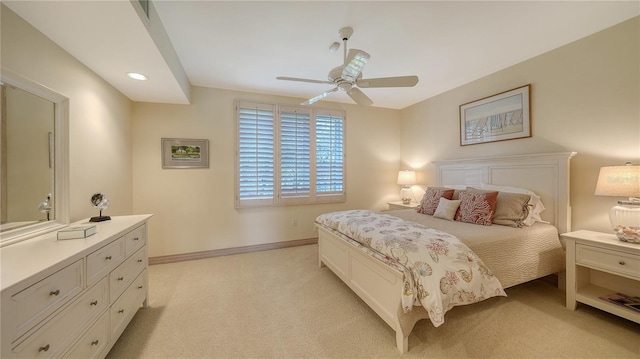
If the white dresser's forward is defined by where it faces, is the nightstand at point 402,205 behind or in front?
in front

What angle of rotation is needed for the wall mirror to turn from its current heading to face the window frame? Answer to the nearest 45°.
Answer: approximately 45° to its left

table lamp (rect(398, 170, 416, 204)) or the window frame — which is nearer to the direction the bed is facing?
the window frame
